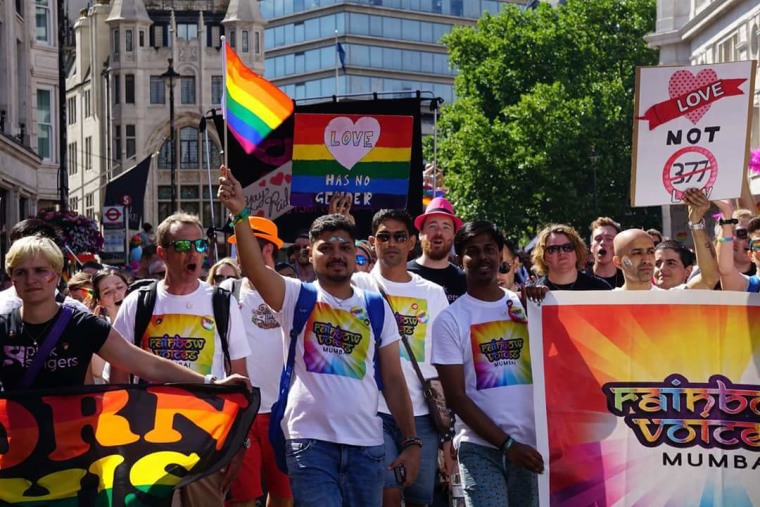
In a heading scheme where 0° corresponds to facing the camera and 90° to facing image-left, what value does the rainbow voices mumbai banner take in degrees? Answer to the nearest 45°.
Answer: approximately 0°

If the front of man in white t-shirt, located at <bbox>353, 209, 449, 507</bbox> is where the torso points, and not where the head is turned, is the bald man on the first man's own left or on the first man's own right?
on the first man's own left

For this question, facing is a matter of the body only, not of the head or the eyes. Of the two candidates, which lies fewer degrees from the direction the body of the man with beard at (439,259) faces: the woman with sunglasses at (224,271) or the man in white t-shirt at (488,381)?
the man in white t-shirt
